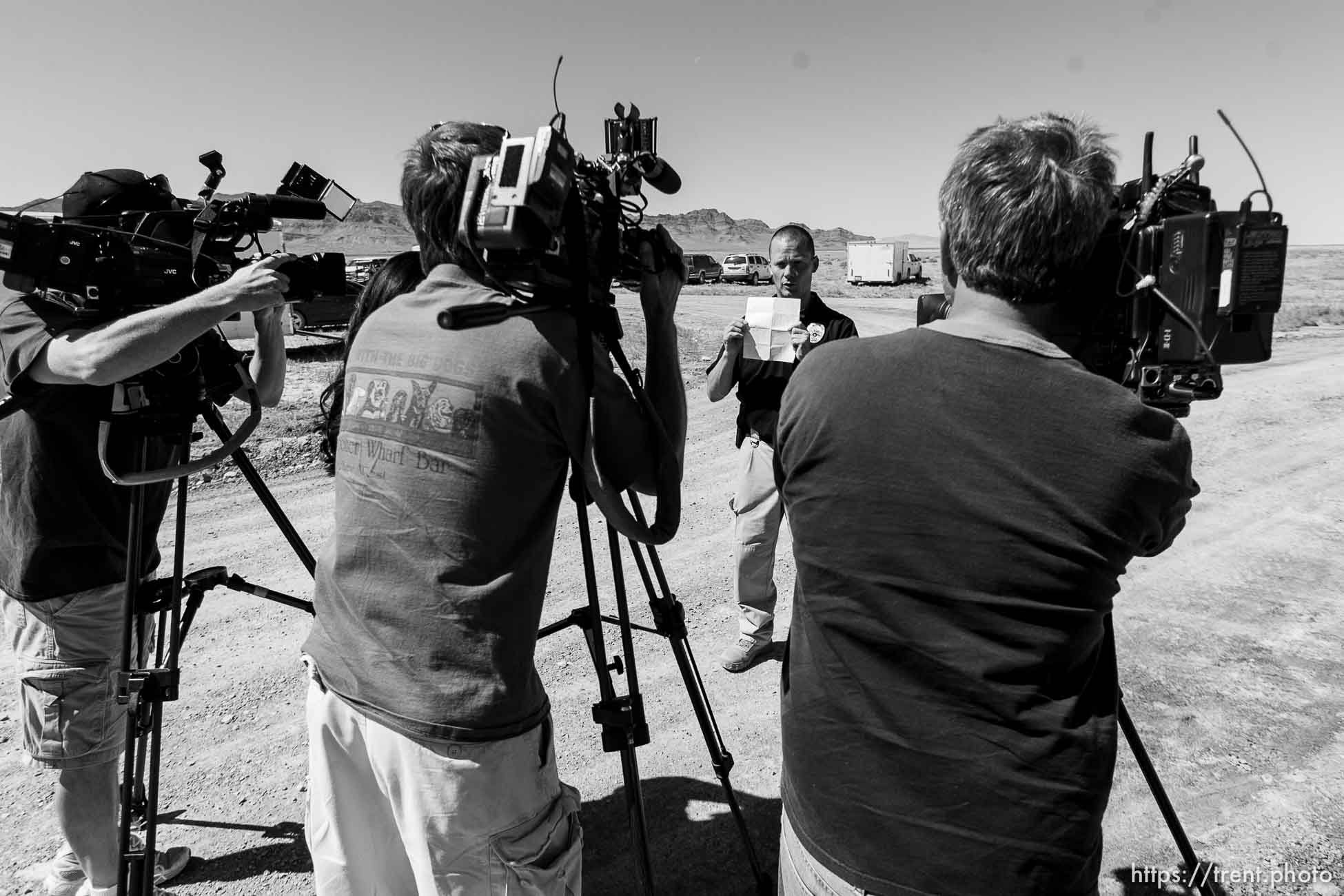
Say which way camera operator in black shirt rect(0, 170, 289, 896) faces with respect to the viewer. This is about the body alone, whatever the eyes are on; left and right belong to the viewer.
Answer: facing to the right of the viewer

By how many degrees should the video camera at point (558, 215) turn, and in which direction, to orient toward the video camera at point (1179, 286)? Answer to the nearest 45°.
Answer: approximately 45° to its right

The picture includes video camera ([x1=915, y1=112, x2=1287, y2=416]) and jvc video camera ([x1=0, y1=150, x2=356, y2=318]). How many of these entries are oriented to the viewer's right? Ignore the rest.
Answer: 1

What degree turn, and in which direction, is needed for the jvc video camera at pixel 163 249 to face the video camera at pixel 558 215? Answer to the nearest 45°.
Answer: approximately 45° to its right

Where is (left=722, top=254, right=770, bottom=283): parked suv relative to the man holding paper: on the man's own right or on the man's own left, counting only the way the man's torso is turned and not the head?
on the man's own right

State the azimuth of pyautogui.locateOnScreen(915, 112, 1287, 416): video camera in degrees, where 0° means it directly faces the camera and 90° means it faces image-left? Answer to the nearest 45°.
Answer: approximately 135°

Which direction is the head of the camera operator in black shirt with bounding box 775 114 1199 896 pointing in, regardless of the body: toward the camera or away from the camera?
away from the camera

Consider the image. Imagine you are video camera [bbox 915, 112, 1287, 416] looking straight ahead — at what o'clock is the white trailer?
The white trailer is roughly at 1 o'clock from the video camera.

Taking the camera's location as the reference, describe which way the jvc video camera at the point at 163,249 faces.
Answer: facing to the right of the viewer

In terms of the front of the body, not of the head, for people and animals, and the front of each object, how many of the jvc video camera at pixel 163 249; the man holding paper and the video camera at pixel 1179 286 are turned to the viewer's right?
1

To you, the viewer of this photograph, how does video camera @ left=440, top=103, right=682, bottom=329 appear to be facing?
facing away from the viewer and to the right of the viewer

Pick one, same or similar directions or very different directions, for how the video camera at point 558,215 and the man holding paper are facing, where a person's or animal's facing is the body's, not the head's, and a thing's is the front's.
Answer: very different directions

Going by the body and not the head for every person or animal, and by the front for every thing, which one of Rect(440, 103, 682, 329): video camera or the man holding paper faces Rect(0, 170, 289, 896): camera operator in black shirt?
the man holding paper
